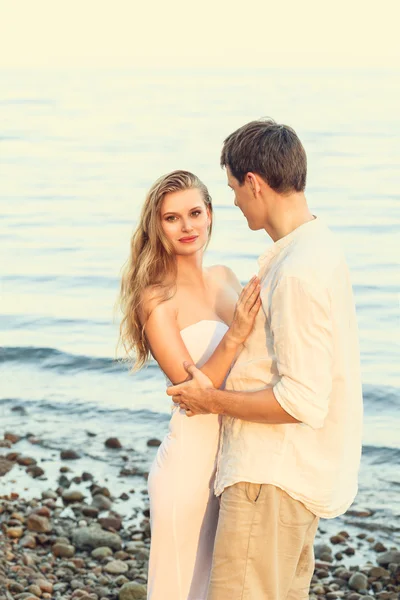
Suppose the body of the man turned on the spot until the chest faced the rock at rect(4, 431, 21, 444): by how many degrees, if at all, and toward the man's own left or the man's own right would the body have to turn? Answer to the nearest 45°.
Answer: approximately 45° to the man's own right

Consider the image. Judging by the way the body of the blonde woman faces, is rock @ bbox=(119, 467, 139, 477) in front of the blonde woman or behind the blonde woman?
behind

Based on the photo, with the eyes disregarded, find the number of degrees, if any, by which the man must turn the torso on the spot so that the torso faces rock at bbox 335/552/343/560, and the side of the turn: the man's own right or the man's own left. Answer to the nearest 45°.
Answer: approximately 90° to the man's own right

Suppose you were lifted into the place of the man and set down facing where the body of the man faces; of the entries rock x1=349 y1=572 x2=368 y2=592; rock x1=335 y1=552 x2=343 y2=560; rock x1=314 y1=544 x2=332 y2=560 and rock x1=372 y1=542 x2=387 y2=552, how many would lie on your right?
4

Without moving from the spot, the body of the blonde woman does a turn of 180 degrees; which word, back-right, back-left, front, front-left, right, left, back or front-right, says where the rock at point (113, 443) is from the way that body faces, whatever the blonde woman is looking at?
front-right

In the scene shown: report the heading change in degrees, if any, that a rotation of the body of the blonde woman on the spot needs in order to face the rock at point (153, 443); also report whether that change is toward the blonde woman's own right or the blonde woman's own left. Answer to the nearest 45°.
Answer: approximately 135° to the blonde woman's own left

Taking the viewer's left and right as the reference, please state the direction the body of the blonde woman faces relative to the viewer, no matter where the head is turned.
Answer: facing the viewer and to the right of the viewer

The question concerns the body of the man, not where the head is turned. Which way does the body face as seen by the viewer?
to the viewer's left

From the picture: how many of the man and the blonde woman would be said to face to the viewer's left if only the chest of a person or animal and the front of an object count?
1

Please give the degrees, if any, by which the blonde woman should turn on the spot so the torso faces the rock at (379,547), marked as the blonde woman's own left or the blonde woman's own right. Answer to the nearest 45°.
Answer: approximately 90° to the blonde woman's own left

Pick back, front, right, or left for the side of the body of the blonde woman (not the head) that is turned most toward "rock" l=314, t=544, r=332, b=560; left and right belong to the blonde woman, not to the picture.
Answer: left

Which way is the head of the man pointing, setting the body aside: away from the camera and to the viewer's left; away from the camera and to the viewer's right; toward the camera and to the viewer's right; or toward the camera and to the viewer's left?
away from the camera and to the viewer's left
